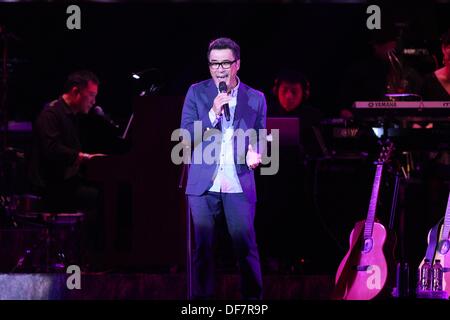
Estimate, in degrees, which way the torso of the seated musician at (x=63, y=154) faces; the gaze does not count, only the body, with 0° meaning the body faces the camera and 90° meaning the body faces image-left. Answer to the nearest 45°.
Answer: approximately 270°

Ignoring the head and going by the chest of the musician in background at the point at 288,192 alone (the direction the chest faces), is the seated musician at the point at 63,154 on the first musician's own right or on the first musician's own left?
on the first musician's own right

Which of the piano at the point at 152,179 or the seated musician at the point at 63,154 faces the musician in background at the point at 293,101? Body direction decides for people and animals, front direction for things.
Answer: the seated musician

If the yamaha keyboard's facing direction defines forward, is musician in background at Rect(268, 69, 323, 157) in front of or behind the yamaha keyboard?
in front

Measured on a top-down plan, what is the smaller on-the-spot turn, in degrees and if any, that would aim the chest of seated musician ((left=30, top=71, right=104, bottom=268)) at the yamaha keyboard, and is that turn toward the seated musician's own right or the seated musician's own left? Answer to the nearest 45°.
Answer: approximately 45° to the seated musician's own right

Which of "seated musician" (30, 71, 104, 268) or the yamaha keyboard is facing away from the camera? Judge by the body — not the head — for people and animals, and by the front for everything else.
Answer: the yamaha keyboard

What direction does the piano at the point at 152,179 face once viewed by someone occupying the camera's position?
facing to the left of the viewer

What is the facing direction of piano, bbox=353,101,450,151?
away from the camera

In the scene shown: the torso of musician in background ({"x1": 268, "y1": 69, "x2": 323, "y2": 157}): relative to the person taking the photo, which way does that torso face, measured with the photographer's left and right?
facing the viewer

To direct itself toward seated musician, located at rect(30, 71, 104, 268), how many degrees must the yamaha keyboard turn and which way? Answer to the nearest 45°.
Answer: approximately 90° to its left
